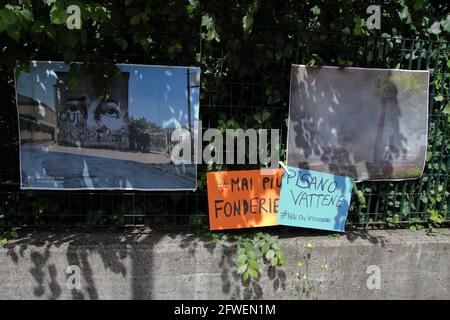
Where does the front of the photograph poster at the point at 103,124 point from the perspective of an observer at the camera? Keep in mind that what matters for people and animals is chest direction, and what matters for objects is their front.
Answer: facing the viewer

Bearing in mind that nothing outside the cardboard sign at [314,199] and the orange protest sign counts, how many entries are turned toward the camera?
2

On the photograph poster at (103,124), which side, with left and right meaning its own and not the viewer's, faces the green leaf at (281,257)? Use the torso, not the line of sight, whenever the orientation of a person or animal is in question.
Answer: left

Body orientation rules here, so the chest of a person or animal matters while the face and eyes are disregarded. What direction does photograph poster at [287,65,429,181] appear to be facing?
toward the camera

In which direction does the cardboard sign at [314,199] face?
toward the camera

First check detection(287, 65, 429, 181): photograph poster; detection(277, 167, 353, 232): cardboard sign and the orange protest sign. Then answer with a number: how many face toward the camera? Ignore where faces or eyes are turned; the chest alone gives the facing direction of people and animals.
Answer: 3

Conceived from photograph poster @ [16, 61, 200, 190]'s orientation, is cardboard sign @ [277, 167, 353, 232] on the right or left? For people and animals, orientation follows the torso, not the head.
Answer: on its left

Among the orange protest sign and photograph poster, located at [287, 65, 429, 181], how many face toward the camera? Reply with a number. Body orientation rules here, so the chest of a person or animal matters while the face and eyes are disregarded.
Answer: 2

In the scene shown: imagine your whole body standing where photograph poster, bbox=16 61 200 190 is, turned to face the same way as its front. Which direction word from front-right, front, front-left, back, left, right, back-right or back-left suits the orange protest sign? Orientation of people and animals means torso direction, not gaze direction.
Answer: left
